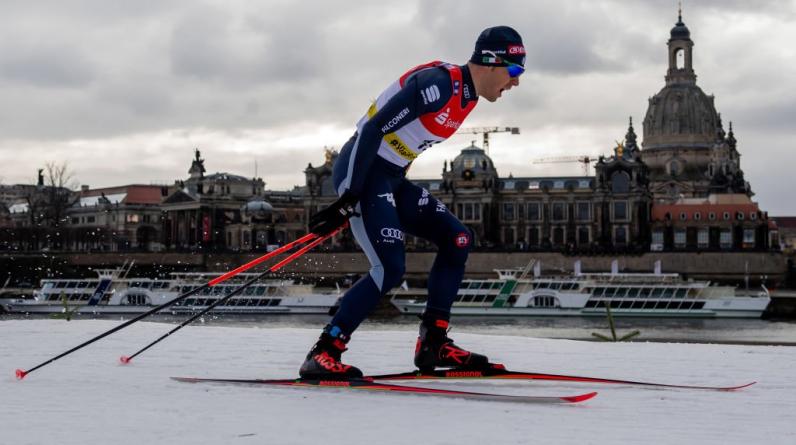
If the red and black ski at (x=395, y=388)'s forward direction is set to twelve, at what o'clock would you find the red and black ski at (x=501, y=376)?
the red and black ski at (x=501, y=376) is roughly at 11 o'clock from the red and black ski at (x=395, y=388).

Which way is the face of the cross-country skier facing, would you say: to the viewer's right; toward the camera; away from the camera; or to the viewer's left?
to the viewer's right

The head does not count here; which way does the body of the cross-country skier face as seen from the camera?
to the viewer's right

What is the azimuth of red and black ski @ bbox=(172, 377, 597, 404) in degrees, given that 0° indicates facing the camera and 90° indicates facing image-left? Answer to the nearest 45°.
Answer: approximately 270°

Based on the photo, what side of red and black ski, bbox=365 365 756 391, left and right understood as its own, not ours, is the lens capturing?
right
